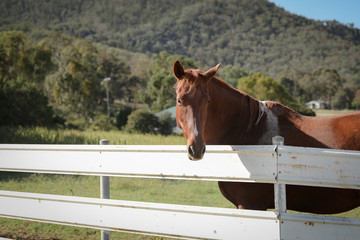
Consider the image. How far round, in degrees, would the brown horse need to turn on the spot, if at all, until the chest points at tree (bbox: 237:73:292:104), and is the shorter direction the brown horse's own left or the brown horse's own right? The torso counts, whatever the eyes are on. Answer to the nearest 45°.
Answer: approximately 90° to the brown horse's own right

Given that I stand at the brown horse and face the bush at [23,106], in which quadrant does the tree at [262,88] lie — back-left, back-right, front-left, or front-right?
front-right

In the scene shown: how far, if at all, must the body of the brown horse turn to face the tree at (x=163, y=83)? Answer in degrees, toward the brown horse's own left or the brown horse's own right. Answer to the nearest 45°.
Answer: approximately 90° to the brown horse's own right

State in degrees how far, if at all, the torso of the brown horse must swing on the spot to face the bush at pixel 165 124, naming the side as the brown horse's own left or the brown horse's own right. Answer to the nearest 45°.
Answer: approximately 90° to the brown horse's own right

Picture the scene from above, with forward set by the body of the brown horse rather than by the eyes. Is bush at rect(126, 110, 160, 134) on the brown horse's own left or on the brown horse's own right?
on the brown horse's own right

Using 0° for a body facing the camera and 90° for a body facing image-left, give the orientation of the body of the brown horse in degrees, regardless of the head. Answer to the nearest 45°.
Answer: approximately 90°

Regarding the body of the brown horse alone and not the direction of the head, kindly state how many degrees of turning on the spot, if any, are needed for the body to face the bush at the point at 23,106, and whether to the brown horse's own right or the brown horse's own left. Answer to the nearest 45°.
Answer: approximately 45° to the brown horse's own right

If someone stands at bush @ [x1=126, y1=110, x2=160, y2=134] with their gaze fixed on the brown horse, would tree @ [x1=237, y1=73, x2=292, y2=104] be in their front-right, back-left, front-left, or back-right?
back-left

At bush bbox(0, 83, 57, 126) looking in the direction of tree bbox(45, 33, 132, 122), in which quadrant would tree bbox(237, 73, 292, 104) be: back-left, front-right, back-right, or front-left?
front-right

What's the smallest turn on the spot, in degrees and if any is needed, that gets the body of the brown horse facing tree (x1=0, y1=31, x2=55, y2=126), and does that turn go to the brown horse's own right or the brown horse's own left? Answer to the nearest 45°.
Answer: approximately 45° to the brown horse's own right
